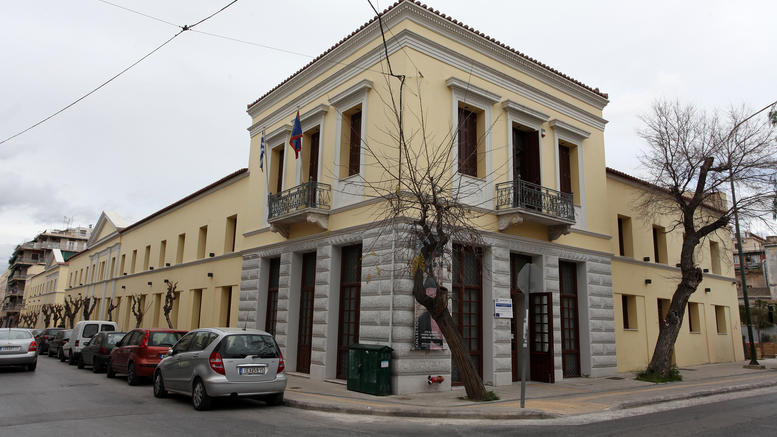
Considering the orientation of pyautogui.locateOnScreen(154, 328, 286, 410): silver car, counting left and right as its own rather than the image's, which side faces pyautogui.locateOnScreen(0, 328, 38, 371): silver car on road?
front

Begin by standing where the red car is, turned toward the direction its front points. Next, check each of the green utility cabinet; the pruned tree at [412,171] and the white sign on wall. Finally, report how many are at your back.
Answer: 3

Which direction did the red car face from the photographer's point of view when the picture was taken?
facing away from the viewer and to the left of the viewer

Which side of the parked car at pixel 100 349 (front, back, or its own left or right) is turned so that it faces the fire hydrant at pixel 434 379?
back

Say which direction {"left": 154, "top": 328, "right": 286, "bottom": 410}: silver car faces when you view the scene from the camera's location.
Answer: facing away from the viewer and to the left of the viewer

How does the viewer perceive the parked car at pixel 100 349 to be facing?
facing away from the viewer and to the left of the viewer

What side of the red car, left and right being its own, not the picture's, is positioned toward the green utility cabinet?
back

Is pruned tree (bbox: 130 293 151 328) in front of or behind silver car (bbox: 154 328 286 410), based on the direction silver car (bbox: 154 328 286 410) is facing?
in front

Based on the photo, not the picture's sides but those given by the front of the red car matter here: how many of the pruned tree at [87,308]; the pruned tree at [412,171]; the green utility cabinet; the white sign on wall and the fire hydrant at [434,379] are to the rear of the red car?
4

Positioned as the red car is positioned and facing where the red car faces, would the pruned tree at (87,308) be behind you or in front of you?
in front

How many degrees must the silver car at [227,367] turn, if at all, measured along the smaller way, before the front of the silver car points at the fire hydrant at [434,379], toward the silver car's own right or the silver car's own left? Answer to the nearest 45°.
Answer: approximately 135° to the silver car's own right

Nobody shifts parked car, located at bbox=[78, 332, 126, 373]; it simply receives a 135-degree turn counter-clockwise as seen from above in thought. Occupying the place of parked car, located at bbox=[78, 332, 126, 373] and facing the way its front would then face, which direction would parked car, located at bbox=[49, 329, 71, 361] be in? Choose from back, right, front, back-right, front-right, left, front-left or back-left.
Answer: back
